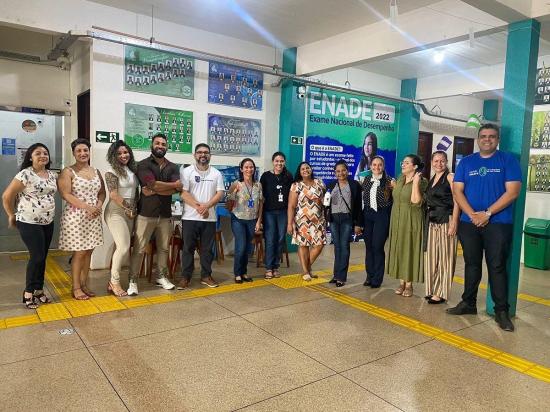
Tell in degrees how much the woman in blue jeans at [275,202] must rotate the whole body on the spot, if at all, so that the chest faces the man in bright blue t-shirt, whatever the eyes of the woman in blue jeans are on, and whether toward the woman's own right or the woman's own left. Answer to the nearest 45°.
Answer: approximately 45° to the woman's own left

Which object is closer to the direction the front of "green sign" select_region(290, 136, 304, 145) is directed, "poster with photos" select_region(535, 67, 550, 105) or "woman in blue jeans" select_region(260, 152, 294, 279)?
the woman in blue jeans

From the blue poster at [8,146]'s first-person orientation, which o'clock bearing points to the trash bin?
The trash bin is roughly at 10 o'clock from the blue poster.

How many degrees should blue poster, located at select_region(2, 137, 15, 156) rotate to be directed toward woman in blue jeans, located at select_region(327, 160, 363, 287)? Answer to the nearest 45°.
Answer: approximately 45° to its left

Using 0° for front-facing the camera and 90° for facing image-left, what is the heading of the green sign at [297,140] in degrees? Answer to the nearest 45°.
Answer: approximately 0°

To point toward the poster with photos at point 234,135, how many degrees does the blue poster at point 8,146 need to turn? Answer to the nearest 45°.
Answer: approximately 45° to its left

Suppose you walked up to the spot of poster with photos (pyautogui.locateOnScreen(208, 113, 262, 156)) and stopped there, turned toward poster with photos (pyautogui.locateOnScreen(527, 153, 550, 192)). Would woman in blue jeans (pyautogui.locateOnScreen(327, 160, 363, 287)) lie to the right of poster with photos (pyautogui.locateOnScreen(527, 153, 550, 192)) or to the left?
right

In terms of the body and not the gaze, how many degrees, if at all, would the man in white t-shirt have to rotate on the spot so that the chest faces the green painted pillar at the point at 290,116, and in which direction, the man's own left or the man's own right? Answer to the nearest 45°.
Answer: approximately 135° to the man's own left

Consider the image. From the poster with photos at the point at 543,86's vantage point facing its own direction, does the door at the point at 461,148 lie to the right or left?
on its right

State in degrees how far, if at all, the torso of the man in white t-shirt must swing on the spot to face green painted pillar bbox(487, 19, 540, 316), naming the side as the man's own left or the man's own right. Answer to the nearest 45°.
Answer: approximately 90° to the man's own left

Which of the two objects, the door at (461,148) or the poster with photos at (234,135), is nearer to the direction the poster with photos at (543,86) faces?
the poster with photos

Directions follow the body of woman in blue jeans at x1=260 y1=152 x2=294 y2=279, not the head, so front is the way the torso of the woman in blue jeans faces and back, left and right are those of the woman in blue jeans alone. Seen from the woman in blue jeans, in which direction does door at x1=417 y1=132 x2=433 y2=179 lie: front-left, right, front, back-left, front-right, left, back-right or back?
back-left

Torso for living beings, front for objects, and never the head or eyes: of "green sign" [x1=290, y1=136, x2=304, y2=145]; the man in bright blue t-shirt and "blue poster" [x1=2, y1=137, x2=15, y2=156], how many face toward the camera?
3

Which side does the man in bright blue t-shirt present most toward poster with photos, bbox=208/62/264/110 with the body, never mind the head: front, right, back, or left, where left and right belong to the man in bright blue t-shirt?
right

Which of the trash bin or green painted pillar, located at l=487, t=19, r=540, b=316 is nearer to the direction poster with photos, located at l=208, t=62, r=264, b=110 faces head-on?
the green painted pillar

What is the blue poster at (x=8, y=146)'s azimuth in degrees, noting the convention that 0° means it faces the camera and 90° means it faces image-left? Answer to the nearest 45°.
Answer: approximately 0°
